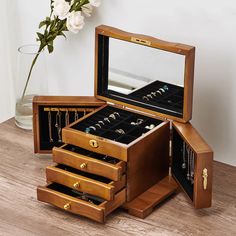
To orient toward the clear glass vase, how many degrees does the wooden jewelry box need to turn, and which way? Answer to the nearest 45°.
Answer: approximately 90° to its right

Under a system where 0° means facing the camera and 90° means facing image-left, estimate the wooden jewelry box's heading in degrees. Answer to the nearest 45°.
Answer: approximately 45°
